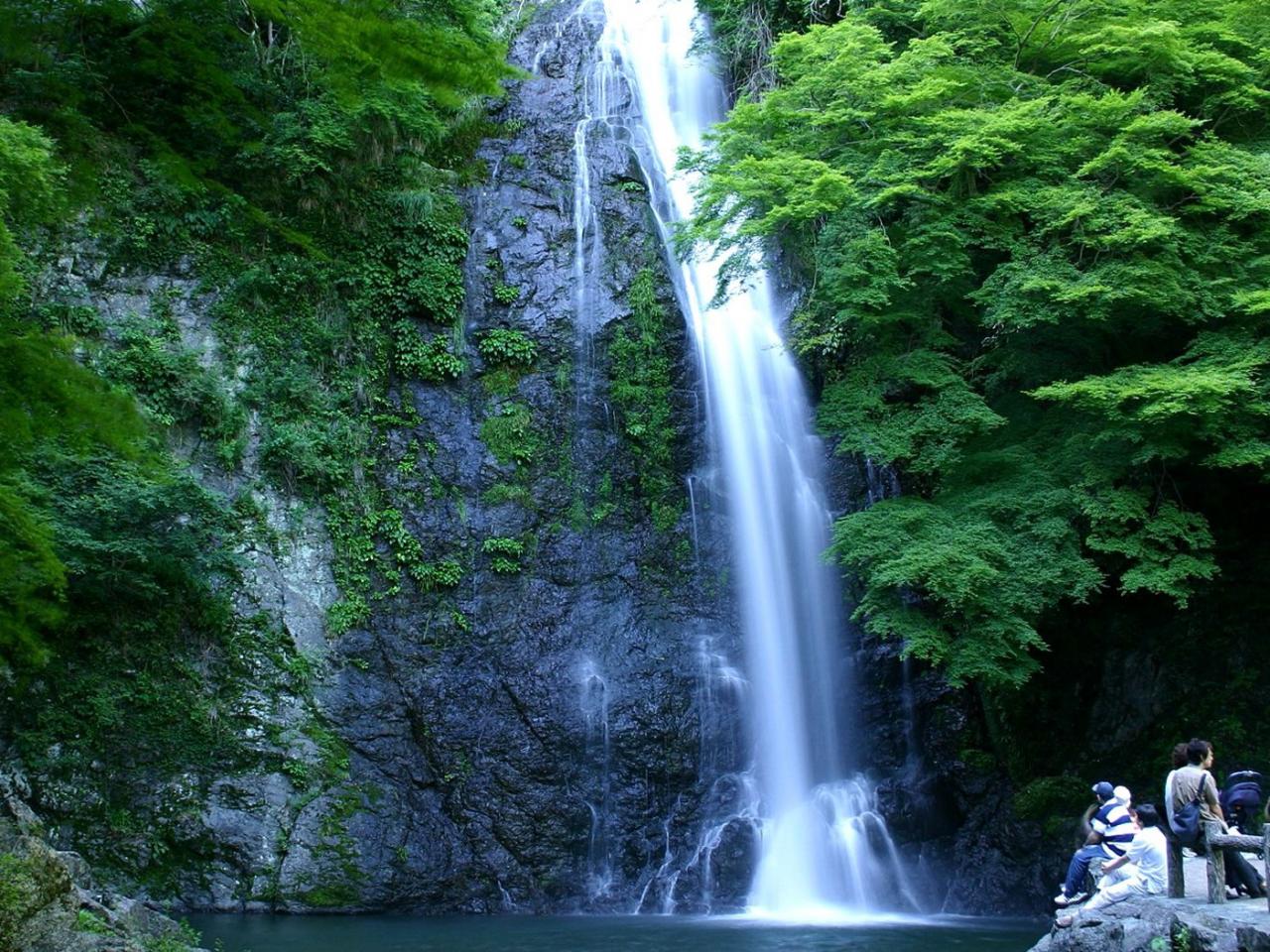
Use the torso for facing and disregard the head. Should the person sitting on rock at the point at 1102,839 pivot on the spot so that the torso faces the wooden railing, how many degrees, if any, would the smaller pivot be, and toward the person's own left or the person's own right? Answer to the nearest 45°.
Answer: approximately 135° to the person's own left

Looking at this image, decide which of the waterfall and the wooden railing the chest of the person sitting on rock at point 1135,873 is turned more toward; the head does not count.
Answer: the waterfall

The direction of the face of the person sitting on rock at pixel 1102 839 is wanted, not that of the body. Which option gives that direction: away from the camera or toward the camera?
away from the camera

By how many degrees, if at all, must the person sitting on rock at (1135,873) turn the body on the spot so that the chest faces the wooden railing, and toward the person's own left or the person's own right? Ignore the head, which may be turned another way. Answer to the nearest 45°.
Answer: approximately 135° to the person's own left

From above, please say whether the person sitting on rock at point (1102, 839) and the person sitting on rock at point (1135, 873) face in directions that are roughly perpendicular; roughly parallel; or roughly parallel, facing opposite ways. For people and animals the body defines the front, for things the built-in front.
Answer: roughly parallel

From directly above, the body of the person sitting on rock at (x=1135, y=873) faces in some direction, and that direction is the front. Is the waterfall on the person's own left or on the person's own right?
on the person's own right

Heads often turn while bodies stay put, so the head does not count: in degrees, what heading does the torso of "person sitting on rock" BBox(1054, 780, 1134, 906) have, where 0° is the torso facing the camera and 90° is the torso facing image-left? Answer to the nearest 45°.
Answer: approximately 90°

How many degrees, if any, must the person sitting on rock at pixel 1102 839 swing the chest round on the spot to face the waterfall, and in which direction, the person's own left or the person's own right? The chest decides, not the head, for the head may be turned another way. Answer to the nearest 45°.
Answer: approximately 45° to the person's own right

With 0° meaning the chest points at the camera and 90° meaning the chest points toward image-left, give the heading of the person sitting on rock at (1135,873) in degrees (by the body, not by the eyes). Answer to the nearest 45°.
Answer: approximately 90°

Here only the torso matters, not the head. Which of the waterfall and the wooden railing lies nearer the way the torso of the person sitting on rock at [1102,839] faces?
the waterfall

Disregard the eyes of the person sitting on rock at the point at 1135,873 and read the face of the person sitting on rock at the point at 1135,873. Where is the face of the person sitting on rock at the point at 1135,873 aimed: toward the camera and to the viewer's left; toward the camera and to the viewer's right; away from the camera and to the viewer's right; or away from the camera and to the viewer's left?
away from the camera and to the viewer's left
